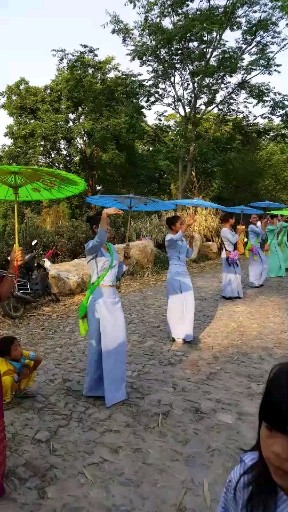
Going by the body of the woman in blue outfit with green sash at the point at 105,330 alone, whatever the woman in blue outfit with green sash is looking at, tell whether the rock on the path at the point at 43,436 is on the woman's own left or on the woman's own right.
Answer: on the woman's own right

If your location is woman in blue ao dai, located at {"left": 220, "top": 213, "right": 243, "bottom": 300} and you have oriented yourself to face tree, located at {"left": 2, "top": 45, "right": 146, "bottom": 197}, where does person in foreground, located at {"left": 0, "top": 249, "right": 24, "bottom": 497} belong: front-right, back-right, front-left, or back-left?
back-left

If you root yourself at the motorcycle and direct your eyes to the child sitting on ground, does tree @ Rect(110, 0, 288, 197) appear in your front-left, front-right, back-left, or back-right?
back-left

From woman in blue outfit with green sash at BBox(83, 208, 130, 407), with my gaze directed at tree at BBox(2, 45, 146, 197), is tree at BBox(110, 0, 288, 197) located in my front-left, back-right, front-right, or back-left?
front-right

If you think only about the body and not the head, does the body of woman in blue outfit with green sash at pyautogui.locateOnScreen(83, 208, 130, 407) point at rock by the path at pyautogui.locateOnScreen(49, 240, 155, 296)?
no

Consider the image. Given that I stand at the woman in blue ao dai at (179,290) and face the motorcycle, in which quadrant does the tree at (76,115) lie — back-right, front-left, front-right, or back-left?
front-right

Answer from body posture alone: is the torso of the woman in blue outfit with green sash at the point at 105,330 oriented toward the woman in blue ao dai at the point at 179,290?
no

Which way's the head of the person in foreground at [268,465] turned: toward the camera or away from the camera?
toward the camera

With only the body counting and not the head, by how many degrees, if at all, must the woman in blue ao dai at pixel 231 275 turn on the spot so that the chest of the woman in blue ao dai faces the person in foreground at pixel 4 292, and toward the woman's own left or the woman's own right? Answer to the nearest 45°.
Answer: approximately 90° to the woman's own right

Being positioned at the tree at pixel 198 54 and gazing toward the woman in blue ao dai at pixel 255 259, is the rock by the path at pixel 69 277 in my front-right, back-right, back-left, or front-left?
front-right

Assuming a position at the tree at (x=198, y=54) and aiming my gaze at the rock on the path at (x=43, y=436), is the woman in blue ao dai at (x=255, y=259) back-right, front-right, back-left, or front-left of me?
front-left

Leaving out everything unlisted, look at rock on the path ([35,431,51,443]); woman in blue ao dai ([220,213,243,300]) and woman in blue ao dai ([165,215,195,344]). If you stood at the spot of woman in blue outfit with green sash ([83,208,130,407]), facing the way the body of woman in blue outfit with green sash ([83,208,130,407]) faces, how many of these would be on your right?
1
